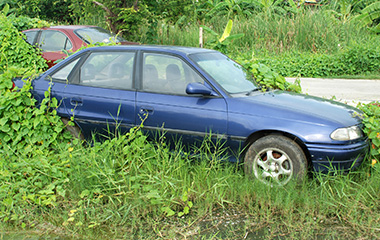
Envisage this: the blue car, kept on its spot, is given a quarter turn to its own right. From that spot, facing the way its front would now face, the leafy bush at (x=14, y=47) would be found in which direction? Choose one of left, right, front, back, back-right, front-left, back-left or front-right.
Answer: right

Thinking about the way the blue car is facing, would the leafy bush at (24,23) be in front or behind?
behind

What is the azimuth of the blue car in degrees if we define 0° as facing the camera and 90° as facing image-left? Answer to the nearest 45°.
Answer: approximately 315°

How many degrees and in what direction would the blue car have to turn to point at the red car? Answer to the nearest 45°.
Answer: approximately 180°
